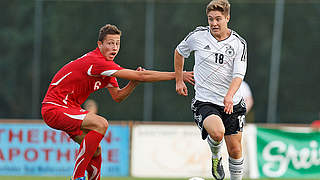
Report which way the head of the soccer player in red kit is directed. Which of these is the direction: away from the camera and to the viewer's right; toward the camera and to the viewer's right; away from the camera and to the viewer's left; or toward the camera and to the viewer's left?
toward the camera and to the viewer's right

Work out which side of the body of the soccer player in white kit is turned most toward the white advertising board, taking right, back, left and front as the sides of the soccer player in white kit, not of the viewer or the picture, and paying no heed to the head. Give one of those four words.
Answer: back

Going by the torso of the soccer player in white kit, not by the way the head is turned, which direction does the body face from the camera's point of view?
toward the camera

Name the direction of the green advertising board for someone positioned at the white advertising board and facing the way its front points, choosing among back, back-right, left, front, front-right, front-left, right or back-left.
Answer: left

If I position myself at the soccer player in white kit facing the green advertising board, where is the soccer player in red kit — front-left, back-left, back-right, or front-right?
back-left

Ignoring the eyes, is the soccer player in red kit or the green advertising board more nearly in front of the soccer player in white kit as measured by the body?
the soccer player in red kit

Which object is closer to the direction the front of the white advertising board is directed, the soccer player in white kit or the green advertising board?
the soccer player in white kit

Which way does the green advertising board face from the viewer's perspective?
toward the camera

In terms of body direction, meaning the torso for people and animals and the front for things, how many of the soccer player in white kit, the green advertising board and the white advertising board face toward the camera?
3

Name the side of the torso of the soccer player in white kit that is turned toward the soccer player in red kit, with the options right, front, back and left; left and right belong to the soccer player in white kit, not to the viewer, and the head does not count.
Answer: right

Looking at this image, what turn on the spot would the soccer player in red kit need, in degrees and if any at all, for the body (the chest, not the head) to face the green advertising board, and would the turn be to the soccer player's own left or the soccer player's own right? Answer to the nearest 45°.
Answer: approximately 90° to the soccer player's own left

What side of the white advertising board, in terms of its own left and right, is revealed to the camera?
front

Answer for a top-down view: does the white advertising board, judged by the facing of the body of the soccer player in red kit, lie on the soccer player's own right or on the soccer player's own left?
on the soccer player's own left

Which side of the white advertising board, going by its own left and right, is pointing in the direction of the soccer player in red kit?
front

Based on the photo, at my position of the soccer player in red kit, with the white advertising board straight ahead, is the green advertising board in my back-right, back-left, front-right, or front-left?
front-right
